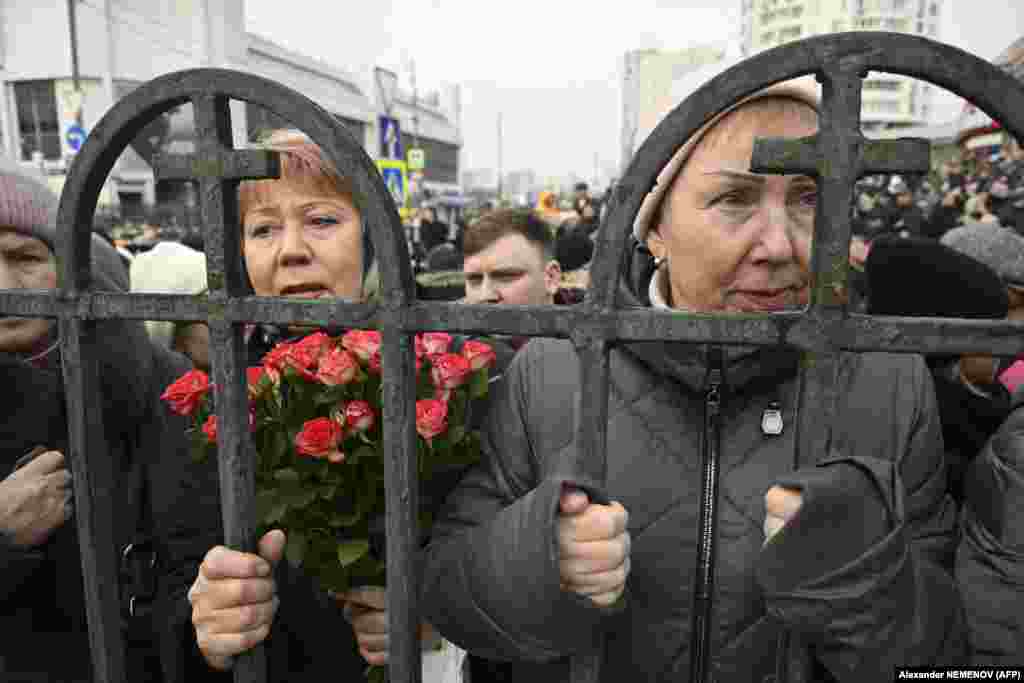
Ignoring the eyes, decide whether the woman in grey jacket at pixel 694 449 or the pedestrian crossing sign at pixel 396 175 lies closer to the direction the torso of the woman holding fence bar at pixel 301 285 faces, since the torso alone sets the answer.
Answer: the woman in grey jacket

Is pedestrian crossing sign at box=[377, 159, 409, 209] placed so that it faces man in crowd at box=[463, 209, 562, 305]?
yes

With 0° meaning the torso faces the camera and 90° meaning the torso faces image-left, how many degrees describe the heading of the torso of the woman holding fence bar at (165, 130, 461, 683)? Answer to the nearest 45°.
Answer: approximately 0°

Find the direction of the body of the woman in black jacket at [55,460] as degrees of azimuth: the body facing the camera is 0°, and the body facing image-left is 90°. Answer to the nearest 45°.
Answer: approximately 45°

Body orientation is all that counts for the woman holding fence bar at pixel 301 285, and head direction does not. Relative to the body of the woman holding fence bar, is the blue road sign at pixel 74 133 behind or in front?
behind

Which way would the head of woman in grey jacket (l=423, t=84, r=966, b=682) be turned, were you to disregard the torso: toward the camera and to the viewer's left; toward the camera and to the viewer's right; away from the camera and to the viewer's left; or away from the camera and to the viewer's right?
toward the camera and to the viewer's right

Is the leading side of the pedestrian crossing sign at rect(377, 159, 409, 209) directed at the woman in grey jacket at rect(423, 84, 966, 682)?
yes
